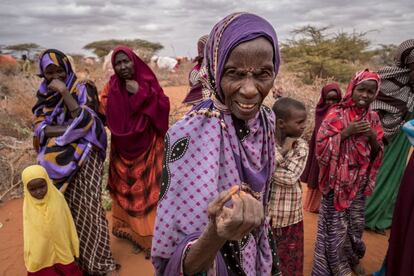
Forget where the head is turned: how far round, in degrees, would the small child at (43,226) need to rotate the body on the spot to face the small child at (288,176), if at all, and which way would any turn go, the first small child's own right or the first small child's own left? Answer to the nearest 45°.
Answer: approximately 45° to the first small child's own left

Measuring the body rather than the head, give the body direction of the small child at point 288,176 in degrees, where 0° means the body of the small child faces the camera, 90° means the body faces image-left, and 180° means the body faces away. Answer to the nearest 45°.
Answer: approximately 315°

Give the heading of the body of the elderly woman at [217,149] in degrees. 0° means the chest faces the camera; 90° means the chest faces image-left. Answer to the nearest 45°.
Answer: approximately 315°

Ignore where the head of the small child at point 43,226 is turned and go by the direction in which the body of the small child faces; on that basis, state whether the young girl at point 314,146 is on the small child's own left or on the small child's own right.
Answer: on the small child's own left

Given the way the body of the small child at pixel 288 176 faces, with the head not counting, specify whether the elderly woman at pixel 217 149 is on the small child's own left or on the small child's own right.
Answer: on the small child's own right

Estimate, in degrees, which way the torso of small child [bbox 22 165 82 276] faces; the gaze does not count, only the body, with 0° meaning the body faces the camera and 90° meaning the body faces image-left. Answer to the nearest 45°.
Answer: approximately 0°

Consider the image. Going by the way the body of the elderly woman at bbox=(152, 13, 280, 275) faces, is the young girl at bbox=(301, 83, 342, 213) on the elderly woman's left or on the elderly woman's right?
on the elderly woman's left
